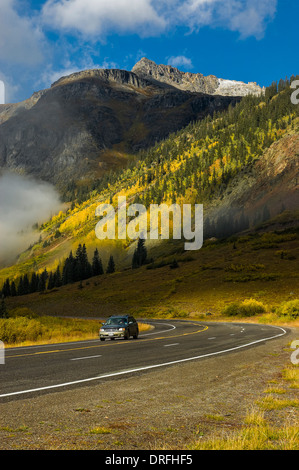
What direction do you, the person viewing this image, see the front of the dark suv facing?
facing the viewer and to the left of the viewer

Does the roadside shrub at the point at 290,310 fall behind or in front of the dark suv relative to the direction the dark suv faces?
behind

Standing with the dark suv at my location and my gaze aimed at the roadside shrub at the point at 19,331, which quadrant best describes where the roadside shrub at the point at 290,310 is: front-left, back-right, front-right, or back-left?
back-right

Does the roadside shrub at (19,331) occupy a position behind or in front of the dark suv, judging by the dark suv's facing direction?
in front
